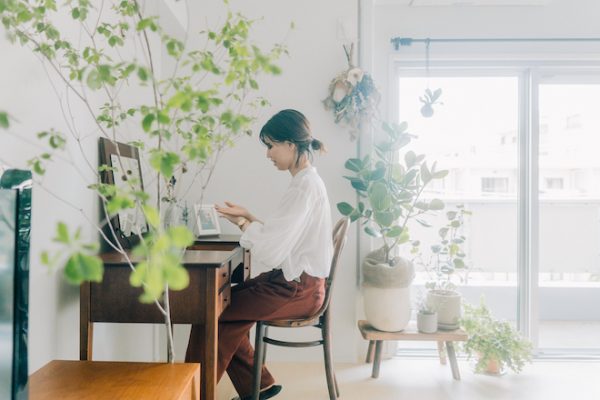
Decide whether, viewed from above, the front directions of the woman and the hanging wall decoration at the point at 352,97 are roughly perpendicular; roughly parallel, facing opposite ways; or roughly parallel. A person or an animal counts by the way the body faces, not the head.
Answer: roughly perpendicular

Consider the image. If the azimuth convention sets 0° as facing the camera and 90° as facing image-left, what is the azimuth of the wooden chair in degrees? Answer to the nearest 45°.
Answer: approximately 90°

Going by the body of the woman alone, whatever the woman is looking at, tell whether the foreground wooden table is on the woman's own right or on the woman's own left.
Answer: on the woman's own left

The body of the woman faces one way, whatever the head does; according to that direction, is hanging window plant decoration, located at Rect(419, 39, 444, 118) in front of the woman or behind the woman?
behind

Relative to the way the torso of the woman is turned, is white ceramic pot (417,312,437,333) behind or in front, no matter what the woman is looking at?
behind

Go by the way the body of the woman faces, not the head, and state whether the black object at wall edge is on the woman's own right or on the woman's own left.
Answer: on the woman's own left

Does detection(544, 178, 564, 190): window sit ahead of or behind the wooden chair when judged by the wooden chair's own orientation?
behind

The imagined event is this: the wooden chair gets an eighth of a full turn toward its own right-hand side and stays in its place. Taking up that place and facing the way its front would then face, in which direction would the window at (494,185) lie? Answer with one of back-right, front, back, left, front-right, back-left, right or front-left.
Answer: right

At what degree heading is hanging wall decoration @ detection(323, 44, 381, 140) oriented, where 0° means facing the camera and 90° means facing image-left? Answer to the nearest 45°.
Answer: approximately 0°

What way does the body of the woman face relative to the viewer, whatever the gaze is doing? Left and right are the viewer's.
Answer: facing to the left of the viewer

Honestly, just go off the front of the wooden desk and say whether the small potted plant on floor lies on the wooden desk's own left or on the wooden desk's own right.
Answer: on the wooden desk's own left

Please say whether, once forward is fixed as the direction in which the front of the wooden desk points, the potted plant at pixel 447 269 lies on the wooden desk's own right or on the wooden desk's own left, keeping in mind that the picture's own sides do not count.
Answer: on the wooden desk's own left

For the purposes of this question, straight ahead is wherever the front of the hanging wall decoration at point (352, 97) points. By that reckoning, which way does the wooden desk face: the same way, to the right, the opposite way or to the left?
to the left
